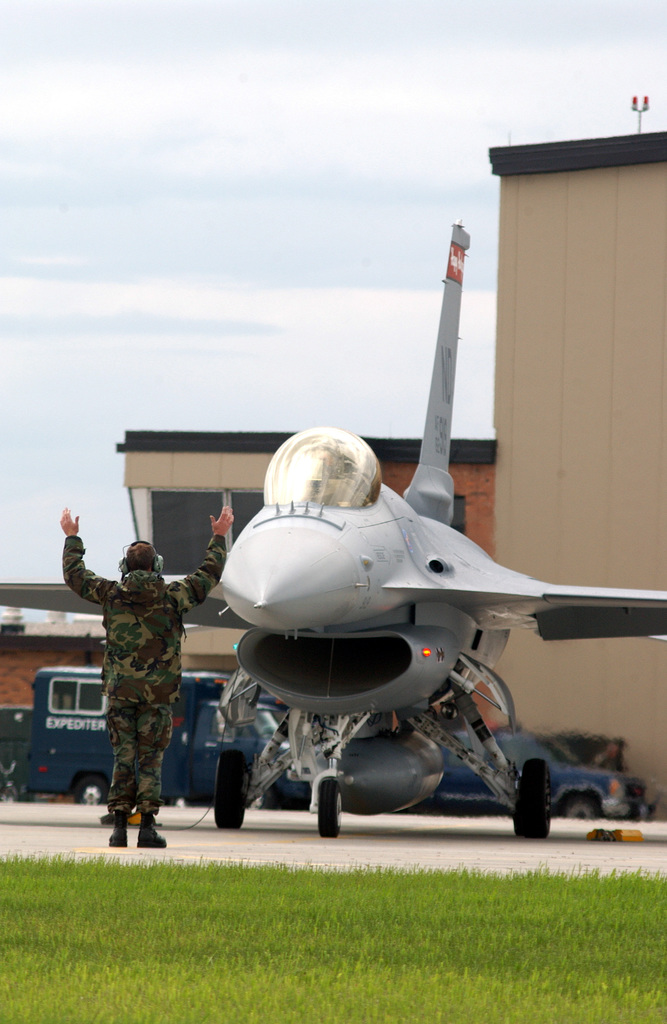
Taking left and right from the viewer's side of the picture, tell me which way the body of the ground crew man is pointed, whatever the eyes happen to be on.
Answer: facing away from the viewer

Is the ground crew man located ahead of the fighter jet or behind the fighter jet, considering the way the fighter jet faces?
ahead

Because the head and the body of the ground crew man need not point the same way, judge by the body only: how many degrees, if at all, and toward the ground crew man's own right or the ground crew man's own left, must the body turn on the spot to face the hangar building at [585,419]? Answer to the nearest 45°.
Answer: approximately 45° to the ground crew man's own right

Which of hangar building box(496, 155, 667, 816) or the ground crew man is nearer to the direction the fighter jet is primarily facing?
the ground crew man

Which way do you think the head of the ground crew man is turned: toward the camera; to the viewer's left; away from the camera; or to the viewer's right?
away from the camera

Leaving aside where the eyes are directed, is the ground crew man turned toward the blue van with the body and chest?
yes

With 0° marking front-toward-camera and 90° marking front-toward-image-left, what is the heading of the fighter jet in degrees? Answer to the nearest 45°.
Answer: approximately 0°

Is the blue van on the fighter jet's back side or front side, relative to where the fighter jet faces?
on the back side

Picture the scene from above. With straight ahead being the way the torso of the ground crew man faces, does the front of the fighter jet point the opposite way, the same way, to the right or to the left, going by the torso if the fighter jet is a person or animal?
the opposite way

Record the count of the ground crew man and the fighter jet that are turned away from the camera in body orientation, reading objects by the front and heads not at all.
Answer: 1

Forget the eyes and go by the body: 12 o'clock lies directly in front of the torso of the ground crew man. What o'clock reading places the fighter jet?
The fighter jet is roughly at 1 o'clock from the ground crew man.
